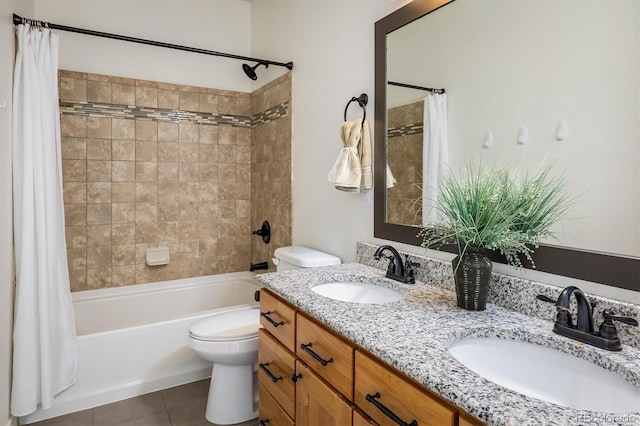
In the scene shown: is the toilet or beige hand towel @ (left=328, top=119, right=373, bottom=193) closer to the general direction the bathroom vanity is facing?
the toilet

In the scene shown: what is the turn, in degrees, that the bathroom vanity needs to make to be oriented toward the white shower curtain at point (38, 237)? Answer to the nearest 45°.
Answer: approximately 45° to its right

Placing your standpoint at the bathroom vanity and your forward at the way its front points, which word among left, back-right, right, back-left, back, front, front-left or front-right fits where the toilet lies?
right

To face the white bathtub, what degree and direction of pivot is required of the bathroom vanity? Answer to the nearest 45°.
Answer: approximately 90° to its right

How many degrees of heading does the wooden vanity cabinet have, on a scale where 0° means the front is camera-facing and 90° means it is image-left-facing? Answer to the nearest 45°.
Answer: approximately 45°

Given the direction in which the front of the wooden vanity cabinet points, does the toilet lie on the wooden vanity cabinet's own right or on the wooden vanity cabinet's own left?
on the wooden vanity cabinet's own right

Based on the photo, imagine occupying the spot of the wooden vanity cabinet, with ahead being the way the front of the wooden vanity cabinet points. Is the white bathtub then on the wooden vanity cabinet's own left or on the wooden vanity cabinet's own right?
on the wooden vanity cabinet's own right
